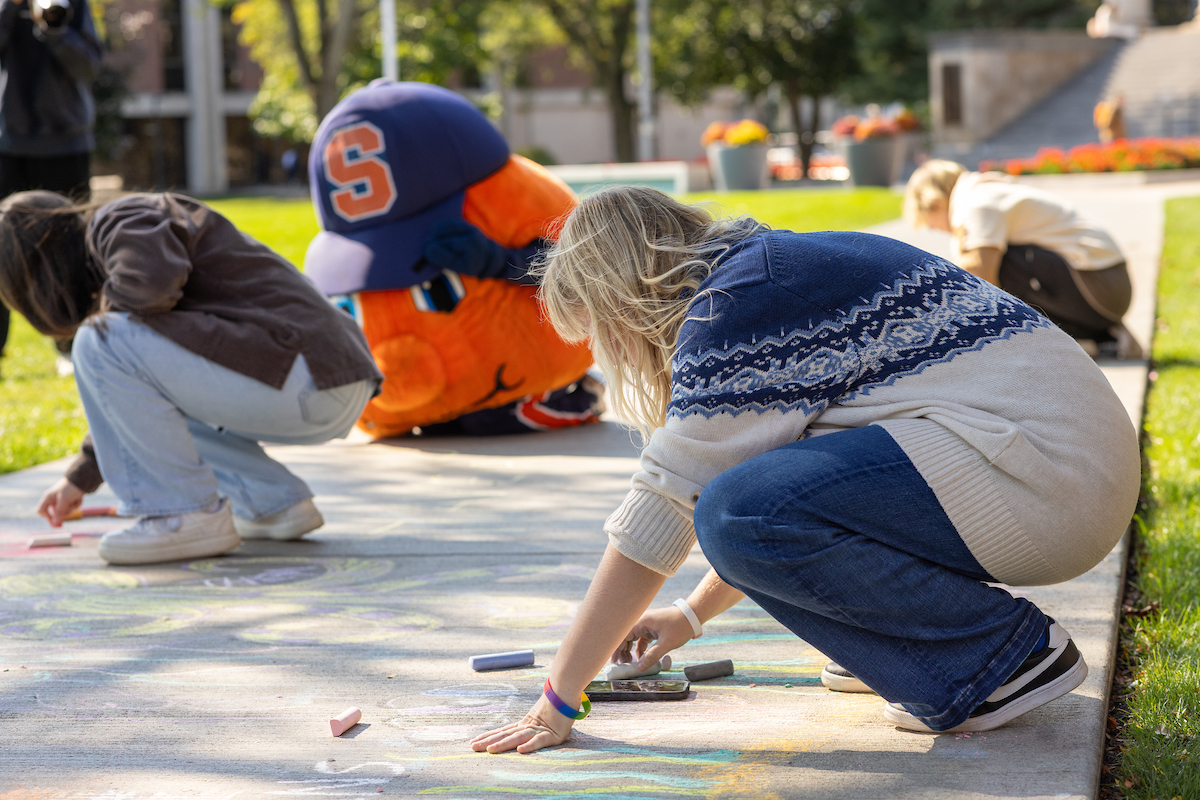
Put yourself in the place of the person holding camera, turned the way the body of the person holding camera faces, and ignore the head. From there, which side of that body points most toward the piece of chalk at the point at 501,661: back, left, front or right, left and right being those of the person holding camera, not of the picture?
front

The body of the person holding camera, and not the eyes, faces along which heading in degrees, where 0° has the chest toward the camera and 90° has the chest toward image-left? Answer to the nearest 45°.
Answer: approximately 0°

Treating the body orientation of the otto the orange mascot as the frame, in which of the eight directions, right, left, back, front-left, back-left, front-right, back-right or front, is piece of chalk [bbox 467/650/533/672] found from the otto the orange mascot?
front-left

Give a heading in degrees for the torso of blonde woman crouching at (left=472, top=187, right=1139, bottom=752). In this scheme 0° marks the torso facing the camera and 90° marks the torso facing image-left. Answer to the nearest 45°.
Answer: approximately 90°

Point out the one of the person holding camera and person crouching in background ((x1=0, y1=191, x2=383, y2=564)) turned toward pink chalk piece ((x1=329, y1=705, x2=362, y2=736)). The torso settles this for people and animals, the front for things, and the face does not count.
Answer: the person holding camera

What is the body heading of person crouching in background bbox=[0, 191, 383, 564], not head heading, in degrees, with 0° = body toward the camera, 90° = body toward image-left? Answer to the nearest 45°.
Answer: approximately 90°

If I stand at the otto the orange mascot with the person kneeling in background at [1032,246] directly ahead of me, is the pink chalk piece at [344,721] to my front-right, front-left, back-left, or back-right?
back-right

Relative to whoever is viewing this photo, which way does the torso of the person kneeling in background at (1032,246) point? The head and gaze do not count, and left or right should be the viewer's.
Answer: facing to the left of the viewer

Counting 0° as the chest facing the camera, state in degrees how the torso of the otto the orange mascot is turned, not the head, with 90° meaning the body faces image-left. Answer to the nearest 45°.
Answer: approximately 45°

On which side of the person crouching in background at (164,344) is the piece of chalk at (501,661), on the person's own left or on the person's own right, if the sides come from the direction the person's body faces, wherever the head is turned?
on the person's own left

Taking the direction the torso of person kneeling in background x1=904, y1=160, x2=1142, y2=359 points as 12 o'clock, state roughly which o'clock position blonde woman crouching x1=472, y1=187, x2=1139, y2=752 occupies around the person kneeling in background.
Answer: The blonde woman crouching is roughly at 9 o'clock from the person kneeling in background.

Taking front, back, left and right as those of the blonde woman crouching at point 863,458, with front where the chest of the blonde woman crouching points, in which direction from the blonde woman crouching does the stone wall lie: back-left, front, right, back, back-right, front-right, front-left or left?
right
